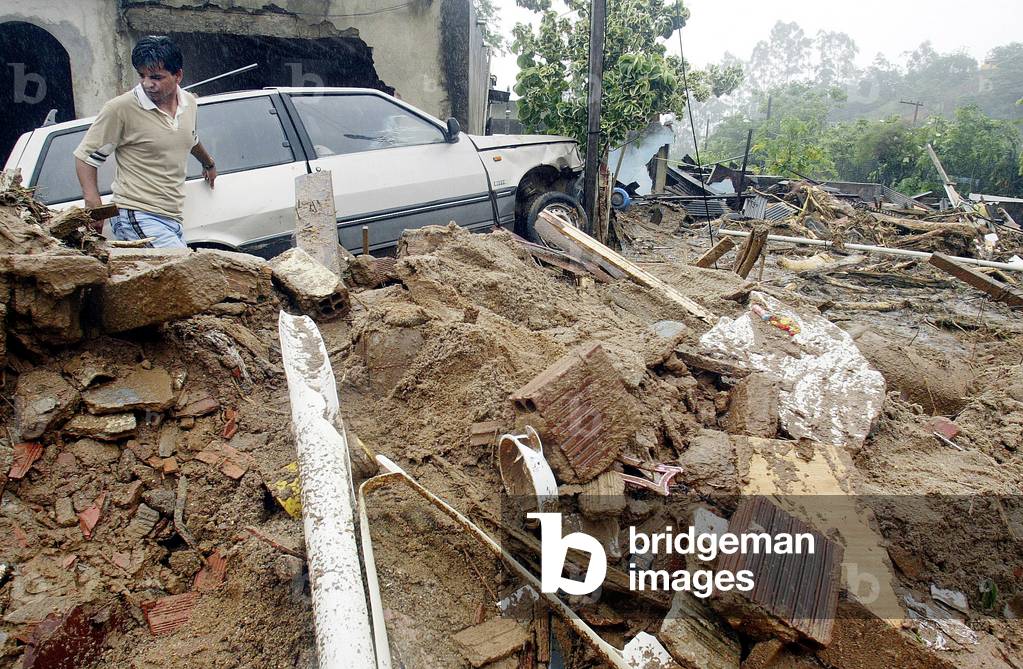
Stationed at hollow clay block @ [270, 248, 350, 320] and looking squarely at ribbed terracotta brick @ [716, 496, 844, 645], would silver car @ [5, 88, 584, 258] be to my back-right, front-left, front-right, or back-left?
back-left

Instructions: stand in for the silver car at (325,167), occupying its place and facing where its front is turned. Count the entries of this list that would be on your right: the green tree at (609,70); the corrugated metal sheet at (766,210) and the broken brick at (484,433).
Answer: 1

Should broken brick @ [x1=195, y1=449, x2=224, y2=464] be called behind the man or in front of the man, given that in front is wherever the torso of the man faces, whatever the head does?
in front

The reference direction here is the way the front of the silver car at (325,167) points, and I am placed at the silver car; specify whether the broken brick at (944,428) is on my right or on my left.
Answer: on my right

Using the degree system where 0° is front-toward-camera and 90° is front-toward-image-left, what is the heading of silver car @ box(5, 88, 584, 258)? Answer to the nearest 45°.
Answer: approximately 270°

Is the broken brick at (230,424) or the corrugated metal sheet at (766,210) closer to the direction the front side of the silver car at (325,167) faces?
the corrugated metal sheet

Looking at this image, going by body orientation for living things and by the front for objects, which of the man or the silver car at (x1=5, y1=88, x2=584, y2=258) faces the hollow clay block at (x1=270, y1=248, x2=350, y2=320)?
the man

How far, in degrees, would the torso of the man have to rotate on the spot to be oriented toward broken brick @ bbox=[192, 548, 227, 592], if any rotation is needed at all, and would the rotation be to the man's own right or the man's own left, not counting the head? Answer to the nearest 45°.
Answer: approximately 45° to the man's own right

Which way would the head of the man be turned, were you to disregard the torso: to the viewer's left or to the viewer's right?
to the viewer's left

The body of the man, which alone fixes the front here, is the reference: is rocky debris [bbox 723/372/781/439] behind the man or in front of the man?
in front

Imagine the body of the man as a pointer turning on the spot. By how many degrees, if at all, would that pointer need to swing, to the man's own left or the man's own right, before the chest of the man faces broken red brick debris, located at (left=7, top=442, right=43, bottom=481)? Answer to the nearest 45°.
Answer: approximately 45° to the man's own right

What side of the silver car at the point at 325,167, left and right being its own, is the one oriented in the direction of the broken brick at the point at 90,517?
right

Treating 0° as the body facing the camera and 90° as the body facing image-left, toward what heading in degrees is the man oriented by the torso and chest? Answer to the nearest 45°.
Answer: approximately 315°

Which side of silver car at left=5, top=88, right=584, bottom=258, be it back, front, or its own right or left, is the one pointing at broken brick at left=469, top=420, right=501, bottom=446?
right
